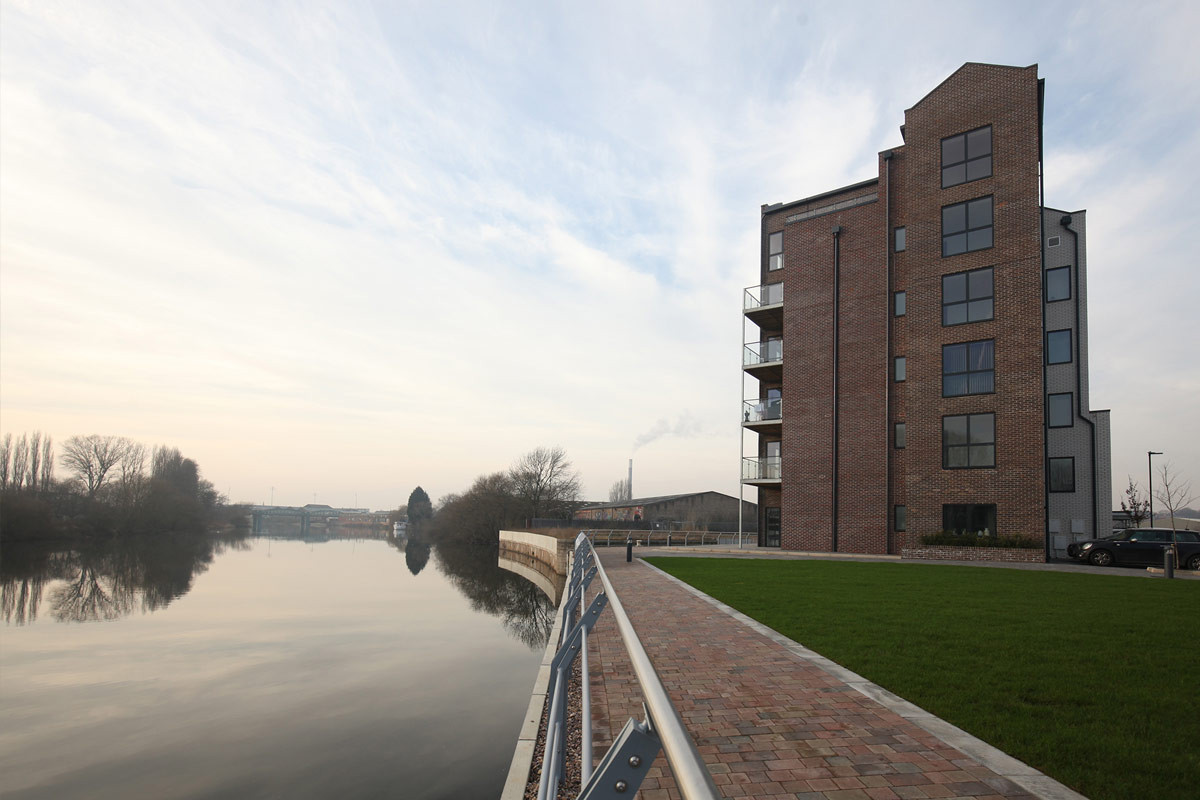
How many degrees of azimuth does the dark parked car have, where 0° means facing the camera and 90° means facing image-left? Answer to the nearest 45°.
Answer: approximately 90°

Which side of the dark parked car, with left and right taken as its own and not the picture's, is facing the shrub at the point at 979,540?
front
